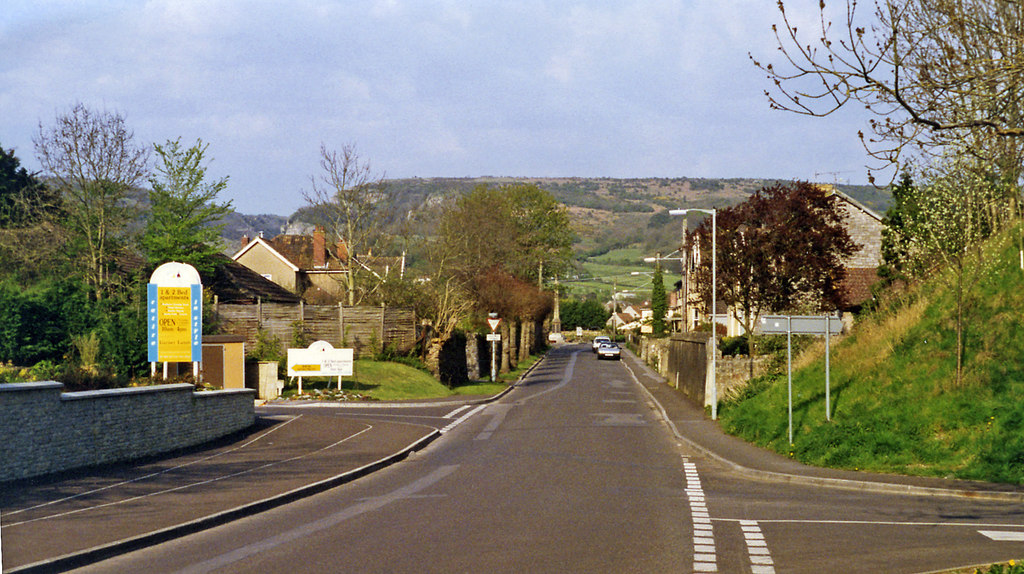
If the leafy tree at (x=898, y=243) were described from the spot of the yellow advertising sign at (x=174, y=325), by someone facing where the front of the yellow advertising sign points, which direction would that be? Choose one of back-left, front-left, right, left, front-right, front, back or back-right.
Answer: left

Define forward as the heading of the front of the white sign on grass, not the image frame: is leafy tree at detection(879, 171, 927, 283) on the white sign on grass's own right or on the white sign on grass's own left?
on the white sign on grass's own left

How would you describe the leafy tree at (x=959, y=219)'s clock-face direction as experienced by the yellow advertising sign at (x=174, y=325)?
The leafy tree is roughly at 10 o'clock from the yellow advertising sign.

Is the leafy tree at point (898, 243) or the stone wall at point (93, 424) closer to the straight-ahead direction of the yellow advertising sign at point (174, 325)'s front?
the stone wall

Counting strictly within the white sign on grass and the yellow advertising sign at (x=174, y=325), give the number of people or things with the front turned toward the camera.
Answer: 2

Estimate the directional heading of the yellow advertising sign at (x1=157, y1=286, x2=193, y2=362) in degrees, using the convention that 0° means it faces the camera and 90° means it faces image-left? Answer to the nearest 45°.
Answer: approximately 0°

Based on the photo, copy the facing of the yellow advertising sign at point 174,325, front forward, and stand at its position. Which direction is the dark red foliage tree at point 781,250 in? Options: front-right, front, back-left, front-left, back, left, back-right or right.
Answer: left

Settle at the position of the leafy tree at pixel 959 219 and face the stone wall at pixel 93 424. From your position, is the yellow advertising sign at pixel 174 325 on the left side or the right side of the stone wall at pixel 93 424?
right

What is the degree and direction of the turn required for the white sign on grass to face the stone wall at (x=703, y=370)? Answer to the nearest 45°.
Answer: approximately 90° to its left

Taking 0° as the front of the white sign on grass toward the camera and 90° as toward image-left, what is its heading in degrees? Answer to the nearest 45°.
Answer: approximately 0°

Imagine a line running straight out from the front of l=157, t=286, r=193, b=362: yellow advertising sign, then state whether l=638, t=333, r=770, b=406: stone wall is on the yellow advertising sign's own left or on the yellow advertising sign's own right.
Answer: on the yellow advertising sign's own left

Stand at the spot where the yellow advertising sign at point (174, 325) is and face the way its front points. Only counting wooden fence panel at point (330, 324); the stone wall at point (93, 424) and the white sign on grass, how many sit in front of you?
1
